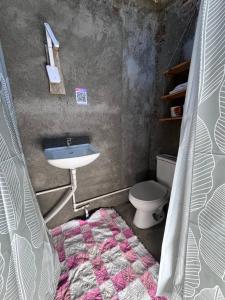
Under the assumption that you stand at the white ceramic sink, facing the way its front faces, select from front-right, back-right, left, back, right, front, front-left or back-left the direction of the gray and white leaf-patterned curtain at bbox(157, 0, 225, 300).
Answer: front-left

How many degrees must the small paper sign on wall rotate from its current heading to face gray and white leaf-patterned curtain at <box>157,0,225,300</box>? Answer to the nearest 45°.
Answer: approximately 45° to its left

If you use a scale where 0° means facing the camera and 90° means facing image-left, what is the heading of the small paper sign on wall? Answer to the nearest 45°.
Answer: approximately 0°

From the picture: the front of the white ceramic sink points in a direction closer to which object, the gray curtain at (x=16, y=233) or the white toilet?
the gray curtain

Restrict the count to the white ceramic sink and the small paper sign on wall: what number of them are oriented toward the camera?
2

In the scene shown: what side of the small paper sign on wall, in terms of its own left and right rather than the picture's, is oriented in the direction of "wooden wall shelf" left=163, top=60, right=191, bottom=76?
left

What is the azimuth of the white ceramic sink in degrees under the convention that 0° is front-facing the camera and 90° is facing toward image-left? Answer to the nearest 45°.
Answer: approximately 0°
